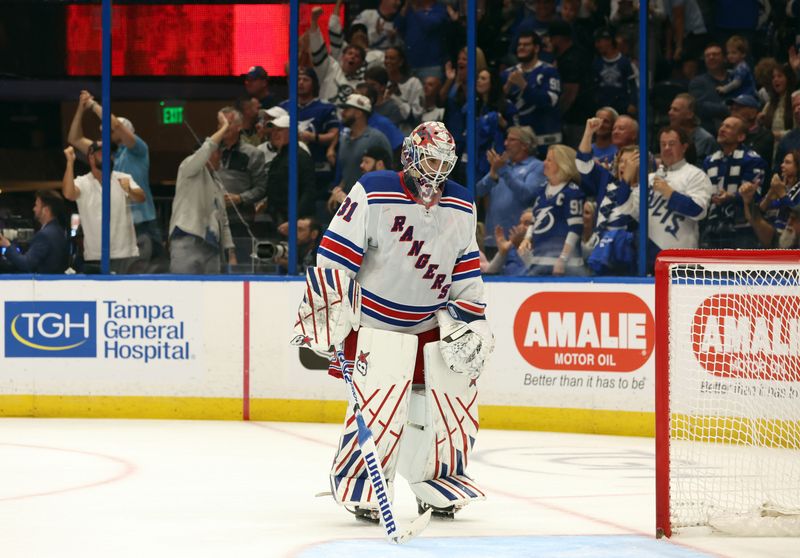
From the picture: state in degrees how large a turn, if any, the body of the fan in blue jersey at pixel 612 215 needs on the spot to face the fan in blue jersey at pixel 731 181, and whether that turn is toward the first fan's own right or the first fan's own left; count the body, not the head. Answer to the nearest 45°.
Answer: approximately 135° to the first fan's own left

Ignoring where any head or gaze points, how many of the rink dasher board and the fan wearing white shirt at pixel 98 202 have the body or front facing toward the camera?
2
